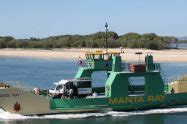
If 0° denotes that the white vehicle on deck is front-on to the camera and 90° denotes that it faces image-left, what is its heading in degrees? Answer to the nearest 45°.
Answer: approximately 90°

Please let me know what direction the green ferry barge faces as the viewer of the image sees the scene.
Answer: facing to the left of the viewer
